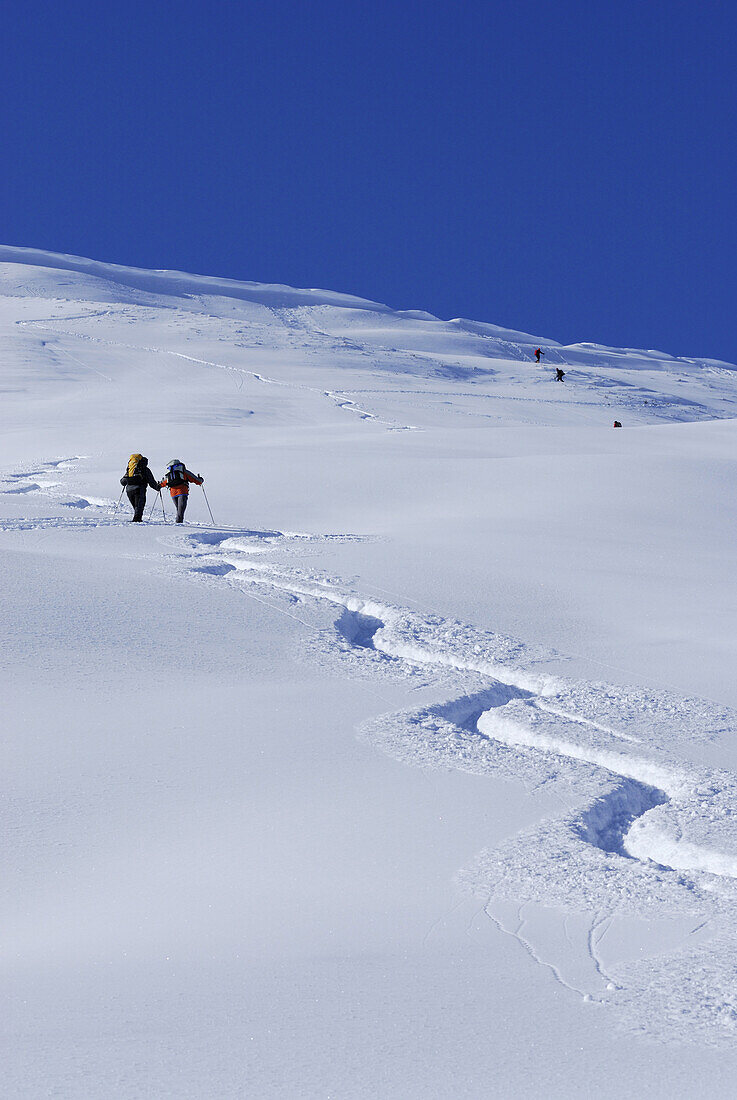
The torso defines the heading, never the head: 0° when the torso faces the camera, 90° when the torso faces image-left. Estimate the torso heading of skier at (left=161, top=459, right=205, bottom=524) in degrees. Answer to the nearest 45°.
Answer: approximately 180°

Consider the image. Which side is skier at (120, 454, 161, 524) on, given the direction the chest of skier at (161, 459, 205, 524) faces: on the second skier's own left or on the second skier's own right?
on the second skier's own left
